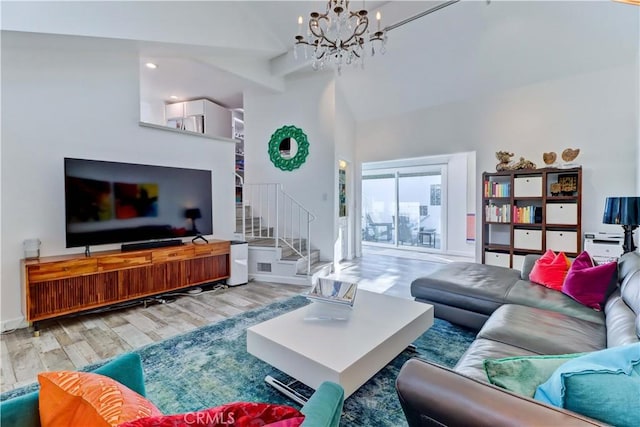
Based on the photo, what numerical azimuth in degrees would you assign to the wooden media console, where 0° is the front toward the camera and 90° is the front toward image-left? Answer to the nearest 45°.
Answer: approximately 315°

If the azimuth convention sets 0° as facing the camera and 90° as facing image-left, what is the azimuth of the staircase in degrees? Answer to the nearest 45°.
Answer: approximately 315°

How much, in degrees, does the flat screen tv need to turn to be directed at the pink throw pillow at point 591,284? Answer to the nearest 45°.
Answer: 0° — it already faces it

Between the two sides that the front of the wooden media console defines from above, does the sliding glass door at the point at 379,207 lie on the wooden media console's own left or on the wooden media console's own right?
on the wooden media console's own left

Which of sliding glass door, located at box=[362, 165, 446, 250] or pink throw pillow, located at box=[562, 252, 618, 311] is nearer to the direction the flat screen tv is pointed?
the pink throw pillow

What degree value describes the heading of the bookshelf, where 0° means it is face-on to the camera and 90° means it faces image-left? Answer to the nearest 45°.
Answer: approximately 45°

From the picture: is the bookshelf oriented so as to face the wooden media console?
no
